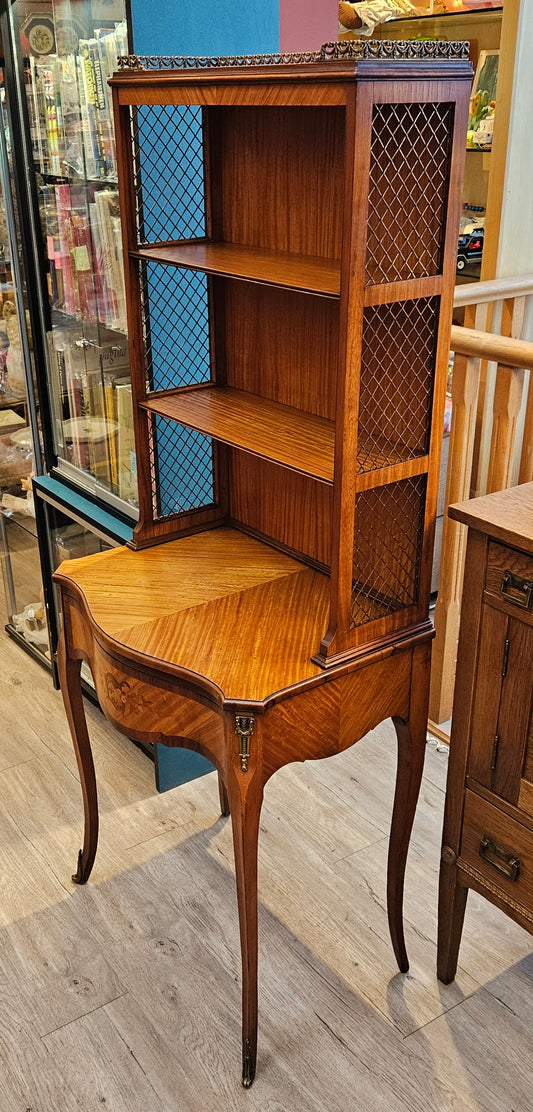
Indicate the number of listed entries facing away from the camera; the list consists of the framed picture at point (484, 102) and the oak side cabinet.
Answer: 0

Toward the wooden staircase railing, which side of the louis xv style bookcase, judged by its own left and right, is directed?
back

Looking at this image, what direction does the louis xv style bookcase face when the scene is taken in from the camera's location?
facing the viewer and to the left of the viewer

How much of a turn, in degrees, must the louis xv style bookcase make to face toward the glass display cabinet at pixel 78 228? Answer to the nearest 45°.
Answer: approximately 90° to its right

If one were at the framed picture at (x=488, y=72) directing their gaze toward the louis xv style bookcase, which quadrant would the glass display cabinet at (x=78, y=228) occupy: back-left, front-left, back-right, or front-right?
front-right

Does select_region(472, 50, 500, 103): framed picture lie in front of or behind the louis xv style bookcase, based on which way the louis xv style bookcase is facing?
behind

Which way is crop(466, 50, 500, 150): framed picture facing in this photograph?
toward the camera

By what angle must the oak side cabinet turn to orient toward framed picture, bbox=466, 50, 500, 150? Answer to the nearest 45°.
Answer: approximately 135° to its right

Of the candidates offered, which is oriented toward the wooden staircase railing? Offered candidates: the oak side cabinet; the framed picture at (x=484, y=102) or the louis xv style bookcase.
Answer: the framed picture

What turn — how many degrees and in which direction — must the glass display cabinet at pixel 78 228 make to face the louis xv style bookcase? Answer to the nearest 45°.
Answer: approximately 45° to its left

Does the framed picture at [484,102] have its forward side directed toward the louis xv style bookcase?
yes
